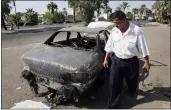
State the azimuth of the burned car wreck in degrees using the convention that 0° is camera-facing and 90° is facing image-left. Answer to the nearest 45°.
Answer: approximately 45°

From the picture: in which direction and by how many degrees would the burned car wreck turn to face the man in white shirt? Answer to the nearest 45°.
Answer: approximately 135° to its left
